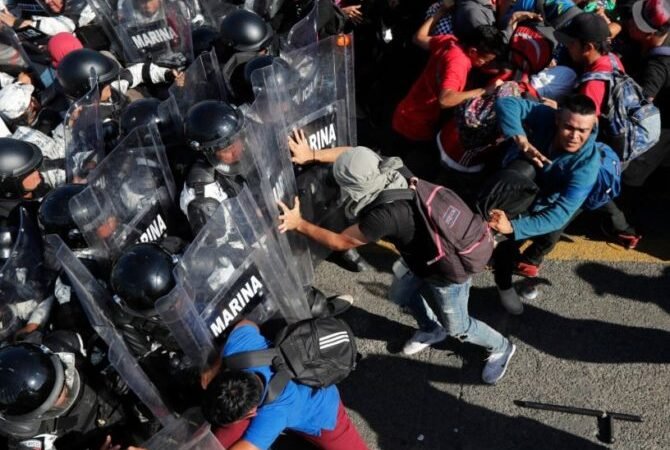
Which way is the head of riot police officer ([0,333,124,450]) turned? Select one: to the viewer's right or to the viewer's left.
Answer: to the viewer's right

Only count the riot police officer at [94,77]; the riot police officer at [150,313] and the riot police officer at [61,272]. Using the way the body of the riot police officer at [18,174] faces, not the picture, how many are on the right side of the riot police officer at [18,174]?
2

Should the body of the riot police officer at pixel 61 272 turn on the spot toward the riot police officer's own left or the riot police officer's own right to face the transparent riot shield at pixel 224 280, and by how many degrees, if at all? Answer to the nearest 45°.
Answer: approximately 45° to the riot police officer's own right

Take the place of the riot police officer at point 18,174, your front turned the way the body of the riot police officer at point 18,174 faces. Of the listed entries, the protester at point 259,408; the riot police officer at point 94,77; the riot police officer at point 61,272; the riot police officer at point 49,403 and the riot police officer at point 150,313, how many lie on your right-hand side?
4

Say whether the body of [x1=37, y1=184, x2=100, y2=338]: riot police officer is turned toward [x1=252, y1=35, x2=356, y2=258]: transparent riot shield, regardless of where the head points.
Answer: yes

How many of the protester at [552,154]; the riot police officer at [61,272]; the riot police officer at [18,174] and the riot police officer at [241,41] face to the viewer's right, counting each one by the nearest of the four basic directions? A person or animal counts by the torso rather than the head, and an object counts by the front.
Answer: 3

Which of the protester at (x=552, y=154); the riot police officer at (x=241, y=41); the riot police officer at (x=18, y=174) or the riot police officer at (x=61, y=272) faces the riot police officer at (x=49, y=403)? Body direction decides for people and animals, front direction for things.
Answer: the protester

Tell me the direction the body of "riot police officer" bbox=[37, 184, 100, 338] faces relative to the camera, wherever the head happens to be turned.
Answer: to the viewer's right

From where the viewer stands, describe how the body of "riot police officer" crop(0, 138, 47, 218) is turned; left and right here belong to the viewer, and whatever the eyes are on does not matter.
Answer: facing to the right of the viewer

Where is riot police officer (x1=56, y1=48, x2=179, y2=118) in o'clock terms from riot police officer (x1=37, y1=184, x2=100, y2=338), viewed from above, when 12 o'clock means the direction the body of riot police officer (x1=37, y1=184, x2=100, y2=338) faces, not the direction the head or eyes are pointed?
riot police officer (x1=56, y1=48, x2=179, y2=118) is roughly at 10 o'clock from riot police officer (x1=37, y1=184, x2=100, y2=338).

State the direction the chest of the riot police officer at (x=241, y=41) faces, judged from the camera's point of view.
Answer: to the viewer's right

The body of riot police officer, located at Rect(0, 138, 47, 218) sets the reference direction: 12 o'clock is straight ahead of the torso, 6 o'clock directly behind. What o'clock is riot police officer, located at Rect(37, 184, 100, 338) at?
riot police officer, located at Rect(37, 184, 100, 338) is roughly at 3 o'clock from riot police officer, located at Rect(0, 138, 47, 218).

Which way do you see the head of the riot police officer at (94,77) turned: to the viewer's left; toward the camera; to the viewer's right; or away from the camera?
to the viewer's right

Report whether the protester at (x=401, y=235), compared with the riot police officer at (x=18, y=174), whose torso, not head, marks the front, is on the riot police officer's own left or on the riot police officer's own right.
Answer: on the riot police officer's own right

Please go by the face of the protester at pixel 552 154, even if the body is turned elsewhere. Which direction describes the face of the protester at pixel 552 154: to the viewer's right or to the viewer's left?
to the viewer's left

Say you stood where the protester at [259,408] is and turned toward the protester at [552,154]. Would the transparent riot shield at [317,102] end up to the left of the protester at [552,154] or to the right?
left
